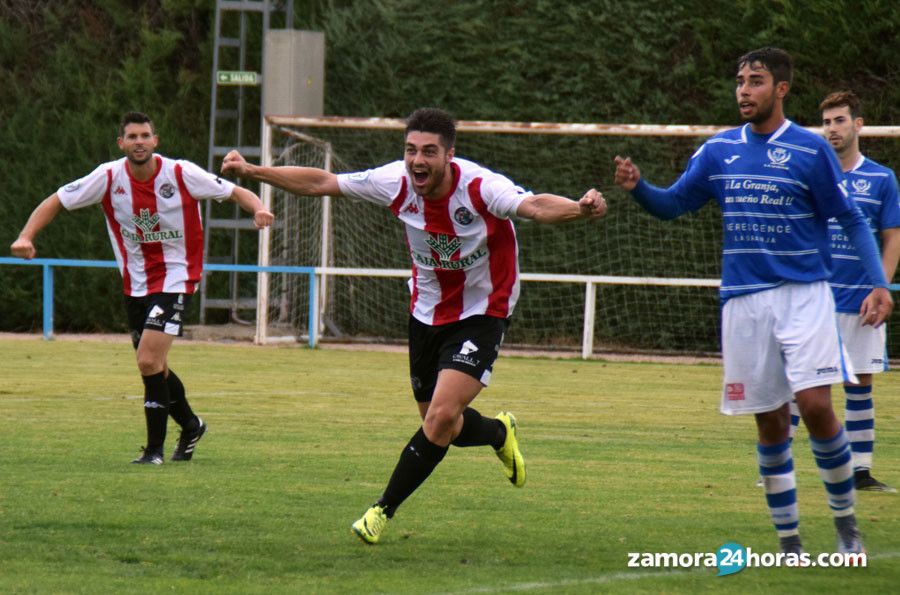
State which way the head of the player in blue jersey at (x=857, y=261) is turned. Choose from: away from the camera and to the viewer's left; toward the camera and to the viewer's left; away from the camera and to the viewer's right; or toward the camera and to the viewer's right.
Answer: toward the camera and to the viewer's left

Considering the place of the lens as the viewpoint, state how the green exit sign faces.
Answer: facing the viewer

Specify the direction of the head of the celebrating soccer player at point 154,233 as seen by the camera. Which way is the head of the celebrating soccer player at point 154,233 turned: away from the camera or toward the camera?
toward the camera

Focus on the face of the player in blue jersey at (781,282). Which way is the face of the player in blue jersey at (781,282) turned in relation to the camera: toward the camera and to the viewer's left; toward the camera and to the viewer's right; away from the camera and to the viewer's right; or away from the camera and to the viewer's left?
toward the camera and to the viewer's left

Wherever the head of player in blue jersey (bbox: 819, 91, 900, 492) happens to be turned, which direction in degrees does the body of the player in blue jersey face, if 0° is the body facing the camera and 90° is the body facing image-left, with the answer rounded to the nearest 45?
approximately 0°

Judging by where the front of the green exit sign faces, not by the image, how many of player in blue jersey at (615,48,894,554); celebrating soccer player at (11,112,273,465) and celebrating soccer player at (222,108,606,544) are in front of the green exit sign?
3

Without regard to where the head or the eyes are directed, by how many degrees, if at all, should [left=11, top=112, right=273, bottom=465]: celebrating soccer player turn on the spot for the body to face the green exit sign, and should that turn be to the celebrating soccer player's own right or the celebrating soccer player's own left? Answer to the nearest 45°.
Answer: approximately 180°

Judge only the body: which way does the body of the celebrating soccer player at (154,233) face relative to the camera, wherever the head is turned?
toward the camera

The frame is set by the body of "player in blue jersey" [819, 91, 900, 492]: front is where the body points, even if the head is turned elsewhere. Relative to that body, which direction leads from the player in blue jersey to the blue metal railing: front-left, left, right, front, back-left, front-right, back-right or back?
back-right

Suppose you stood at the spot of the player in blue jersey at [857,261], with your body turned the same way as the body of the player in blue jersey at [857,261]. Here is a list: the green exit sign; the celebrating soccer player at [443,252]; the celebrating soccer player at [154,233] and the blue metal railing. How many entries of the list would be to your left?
0

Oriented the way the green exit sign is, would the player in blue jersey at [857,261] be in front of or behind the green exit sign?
in front

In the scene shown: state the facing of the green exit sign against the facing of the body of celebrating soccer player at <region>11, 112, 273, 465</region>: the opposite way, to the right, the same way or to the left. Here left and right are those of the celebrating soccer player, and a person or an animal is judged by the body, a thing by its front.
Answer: the same way

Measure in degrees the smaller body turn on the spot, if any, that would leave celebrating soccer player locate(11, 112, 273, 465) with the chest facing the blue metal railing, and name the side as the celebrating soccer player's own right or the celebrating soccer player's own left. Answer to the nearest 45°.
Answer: approximately 180°

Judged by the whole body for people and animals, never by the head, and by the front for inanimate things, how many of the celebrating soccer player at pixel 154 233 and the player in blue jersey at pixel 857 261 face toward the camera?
2

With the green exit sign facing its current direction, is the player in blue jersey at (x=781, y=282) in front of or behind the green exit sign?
in front

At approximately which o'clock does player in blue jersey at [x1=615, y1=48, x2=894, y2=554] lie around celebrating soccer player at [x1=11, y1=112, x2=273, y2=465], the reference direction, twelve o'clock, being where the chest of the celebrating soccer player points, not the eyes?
The player in blue jersey is roughly at 11 o'clock from the celebrating soccer player.

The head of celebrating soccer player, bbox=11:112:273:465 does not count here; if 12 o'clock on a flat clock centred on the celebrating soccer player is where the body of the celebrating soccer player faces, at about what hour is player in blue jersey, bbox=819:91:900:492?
The player in blue jersey is roughly at 10 o'clock from the celebrating soccer player.

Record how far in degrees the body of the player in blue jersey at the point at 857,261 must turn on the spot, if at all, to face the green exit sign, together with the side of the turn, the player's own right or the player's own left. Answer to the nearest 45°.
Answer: approximately 135° to the player's own right
